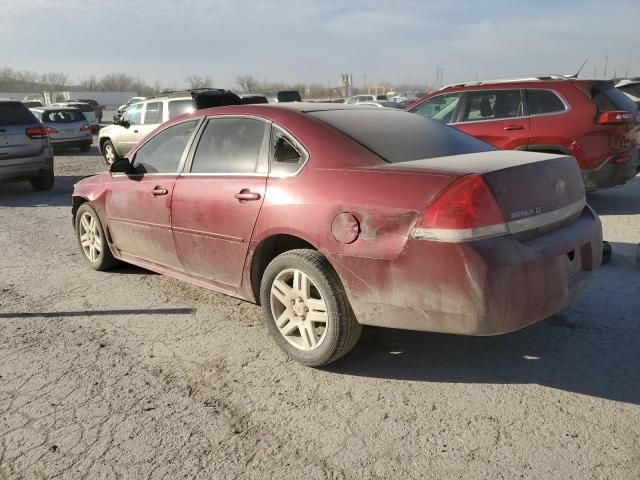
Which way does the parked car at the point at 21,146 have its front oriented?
away from the camera

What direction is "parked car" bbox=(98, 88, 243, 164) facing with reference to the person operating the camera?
facing away from the viewer and to the left of the viewer

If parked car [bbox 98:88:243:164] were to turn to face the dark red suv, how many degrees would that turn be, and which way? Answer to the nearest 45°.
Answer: approximately 180°

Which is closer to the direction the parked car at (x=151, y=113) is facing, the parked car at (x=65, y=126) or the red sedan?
the parked car

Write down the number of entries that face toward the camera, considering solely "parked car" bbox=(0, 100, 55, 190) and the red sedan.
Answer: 0

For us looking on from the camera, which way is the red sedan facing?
facing away from the viewer and to the left of the viewer

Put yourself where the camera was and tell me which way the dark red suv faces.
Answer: facing away from the viewer and to the left of the viewer

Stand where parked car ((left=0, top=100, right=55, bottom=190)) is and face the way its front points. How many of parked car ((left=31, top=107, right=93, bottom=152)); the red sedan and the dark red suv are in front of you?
1

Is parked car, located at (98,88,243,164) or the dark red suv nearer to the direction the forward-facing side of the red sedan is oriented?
the parked car

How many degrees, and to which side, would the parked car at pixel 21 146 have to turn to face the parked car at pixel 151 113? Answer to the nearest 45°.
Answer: approximately 45° to its right
